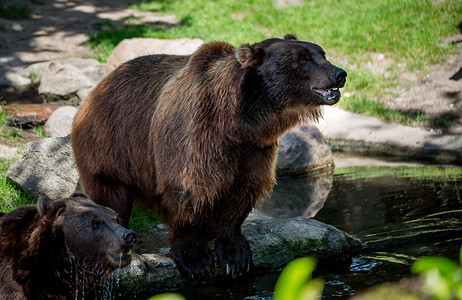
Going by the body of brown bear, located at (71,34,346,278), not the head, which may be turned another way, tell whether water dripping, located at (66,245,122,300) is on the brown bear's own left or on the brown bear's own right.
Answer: on the brown bear's own right

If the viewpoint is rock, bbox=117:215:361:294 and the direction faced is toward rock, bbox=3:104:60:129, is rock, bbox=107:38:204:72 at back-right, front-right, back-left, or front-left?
front-right

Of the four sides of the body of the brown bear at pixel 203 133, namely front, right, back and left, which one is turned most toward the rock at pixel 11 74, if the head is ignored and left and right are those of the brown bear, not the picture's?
back

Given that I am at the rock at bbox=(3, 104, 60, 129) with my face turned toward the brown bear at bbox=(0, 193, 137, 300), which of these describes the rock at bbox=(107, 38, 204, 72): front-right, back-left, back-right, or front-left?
back-left

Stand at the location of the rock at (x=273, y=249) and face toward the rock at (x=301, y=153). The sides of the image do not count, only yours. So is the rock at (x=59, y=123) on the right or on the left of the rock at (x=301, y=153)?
left

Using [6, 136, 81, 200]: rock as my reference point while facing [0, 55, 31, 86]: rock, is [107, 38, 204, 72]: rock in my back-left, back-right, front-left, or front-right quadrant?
front-right

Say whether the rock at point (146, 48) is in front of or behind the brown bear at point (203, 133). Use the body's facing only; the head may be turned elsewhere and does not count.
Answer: behind

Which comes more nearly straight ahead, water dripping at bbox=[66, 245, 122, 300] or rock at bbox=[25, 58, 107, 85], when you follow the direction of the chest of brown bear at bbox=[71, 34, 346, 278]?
the water dripping

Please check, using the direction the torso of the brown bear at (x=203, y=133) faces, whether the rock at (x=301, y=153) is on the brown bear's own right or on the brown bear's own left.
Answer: on the brown bear's own left

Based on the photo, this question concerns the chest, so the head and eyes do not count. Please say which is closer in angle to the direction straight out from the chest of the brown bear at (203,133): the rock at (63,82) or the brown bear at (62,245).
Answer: the brown bear

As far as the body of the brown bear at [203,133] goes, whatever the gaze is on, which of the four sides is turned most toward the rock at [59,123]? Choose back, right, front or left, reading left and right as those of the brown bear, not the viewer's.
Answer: back

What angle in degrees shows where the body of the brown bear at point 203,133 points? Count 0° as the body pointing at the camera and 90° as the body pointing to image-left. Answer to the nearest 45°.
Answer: approximately 315°
